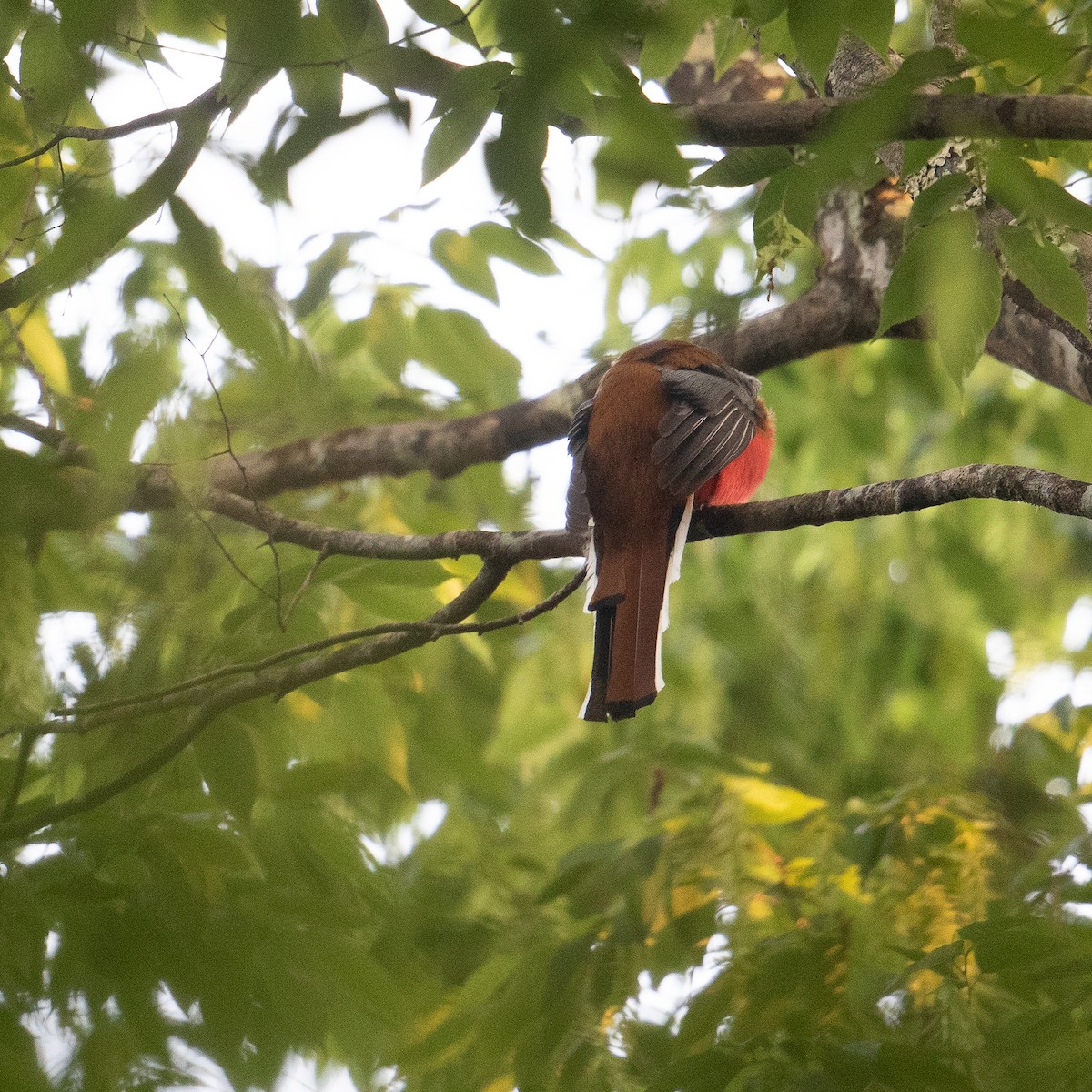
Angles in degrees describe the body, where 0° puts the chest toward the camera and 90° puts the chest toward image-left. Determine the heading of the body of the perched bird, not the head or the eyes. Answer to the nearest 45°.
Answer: approximately 225°

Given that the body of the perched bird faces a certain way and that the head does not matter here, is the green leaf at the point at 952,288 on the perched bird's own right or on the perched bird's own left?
on the perched bird's own right

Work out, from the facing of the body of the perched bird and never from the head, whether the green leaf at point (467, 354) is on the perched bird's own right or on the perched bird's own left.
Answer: on the perched bird's own left
